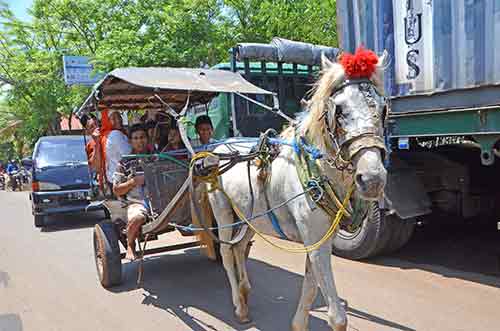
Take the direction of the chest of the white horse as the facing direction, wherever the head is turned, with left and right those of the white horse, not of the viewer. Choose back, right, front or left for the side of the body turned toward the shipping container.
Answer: left

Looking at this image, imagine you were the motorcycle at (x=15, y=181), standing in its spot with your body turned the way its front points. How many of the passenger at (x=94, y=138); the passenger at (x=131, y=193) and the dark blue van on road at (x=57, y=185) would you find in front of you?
3

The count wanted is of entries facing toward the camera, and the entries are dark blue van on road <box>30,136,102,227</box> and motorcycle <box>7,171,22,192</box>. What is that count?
2

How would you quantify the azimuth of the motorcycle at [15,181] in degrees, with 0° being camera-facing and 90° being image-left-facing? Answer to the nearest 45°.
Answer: approximately 0°
